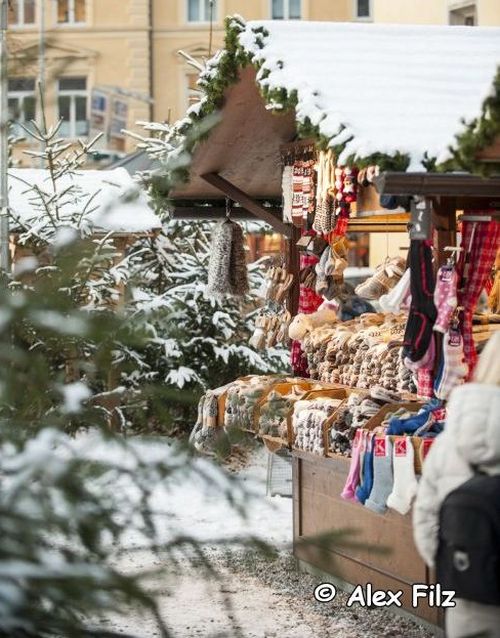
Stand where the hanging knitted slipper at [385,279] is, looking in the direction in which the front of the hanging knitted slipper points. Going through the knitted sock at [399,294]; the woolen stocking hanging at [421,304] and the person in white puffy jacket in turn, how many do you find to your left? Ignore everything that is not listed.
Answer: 3

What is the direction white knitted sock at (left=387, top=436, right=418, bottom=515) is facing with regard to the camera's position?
facing to the left of the viewer
